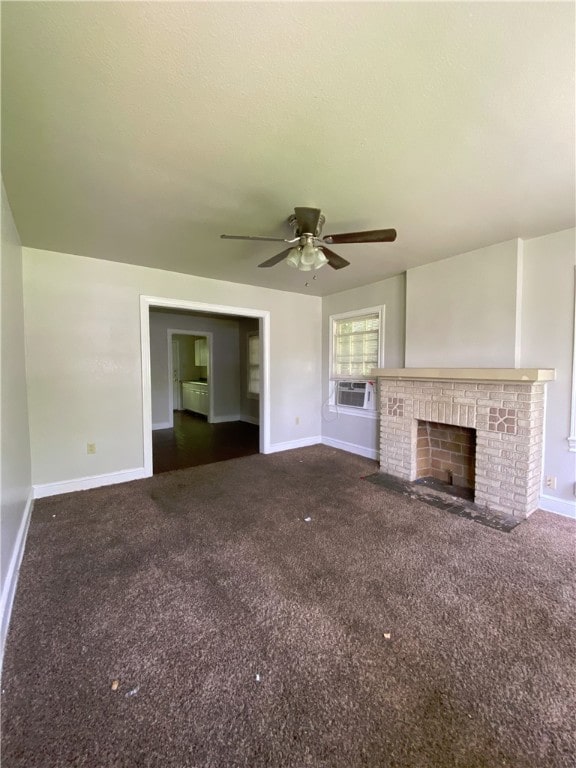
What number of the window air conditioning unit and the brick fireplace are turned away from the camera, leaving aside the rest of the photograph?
0

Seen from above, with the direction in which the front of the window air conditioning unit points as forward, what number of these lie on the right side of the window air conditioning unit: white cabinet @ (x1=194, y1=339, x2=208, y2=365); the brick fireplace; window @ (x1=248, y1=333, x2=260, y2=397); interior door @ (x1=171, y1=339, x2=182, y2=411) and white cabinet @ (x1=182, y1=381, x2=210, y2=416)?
4

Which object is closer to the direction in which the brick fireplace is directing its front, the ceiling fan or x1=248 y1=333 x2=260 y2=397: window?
the ceiling fan

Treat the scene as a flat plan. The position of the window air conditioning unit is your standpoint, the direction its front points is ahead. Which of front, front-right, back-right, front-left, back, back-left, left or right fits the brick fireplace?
left

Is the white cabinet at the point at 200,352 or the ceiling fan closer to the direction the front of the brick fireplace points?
the ceiling fan

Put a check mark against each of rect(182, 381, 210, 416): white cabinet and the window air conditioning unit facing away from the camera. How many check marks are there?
0

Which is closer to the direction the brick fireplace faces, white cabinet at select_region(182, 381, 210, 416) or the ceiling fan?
the ceiling fan

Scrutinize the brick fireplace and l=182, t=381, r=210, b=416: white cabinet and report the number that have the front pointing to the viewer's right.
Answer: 0

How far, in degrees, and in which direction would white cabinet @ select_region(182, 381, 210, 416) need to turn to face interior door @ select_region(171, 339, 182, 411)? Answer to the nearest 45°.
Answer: approximately 90° to its right

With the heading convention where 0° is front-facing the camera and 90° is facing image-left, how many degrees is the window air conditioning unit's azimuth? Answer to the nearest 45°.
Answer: approximately 45°

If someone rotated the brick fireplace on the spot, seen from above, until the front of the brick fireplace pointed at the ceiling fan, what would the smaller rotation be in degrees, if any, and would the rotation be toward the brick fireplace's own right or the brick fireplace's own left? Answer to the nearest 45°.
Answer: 0° — it already faces it

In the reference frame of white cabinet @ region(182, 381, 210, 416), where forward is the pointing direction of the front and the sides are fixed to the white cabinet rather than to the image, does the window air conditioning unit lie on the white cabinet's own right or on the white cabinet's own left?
on the white cabinet's own left
